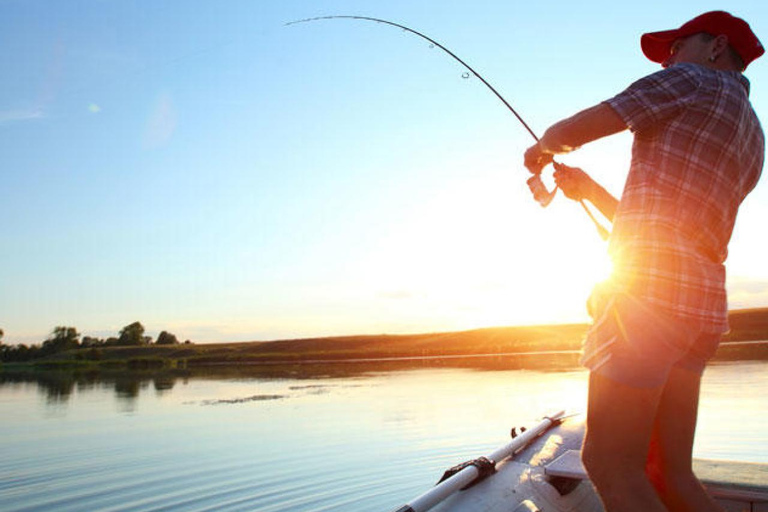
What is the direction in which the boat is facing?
away from the camera

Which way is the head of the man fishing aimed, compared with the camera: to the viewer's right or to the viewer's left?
to the viewer's left

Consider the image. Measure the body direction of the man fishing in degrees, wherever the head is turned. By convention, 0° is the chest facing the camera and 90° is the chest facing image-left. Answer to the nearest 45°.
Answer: approximately 135°
